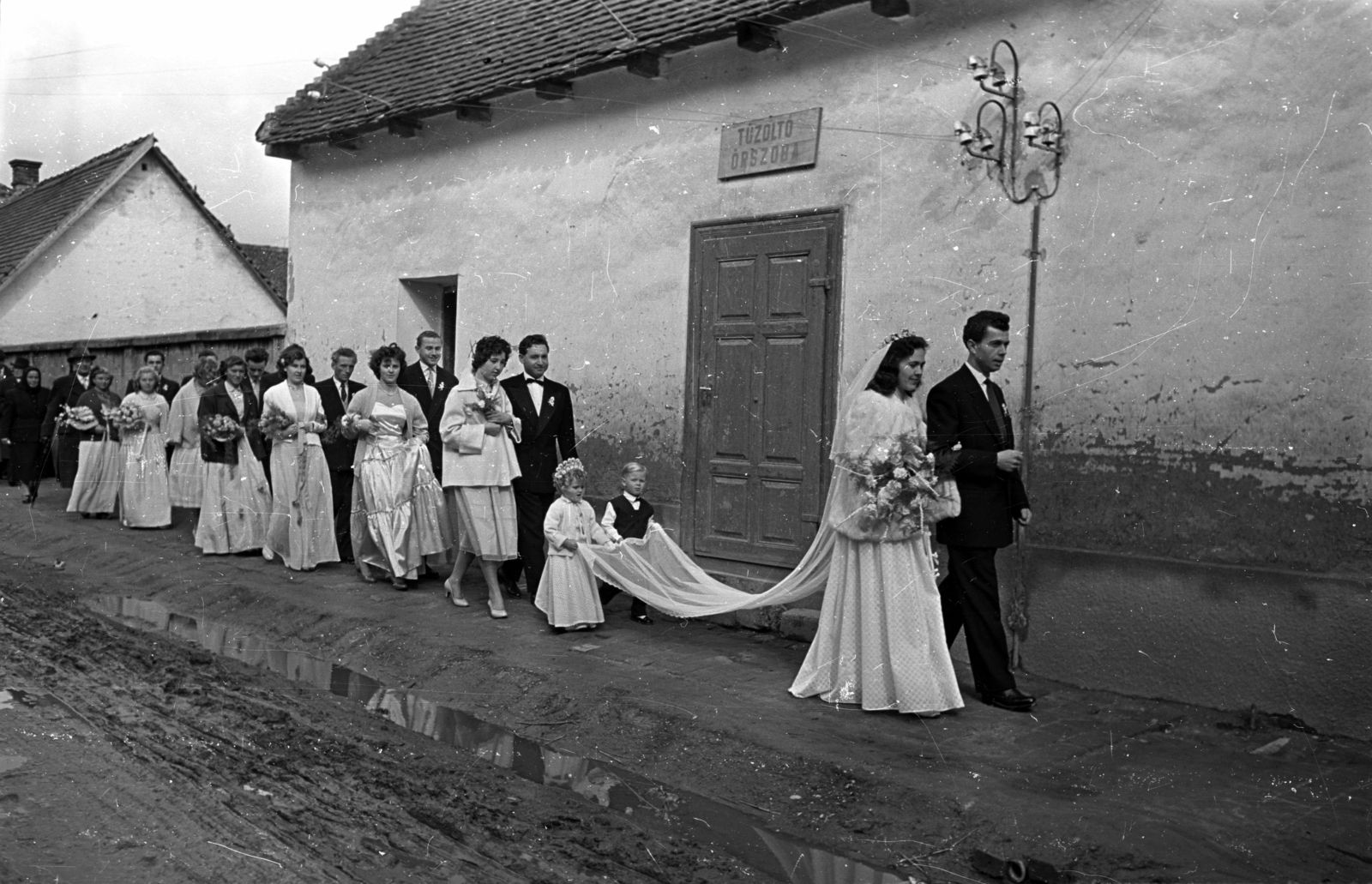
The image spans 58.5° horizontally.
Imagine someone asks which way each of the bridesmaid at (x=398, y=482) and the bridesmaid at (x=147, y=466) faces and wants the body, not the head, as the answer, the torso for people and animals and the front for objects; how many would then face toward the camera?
2

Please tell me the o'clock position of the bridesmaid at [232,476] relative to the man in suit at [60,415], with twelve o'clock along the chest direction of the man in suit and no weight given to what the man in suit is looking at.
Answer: The bridesmaid is roughly at 1 o'clock from the man in suit.

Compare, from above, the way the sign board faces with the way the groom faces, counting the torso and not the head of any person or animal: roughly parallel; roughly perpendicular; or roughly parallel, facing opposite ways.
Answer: roughly perpendicular

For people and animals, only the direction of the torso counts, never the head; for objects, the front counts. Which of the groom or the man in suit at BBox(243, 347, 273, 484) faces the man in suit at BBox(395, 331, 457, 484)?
the man in suit at BBox(243, 347, 273, 484)

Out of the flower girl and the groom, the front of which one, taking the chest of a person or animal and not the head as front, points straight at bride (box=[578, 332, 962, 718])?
the flower girl

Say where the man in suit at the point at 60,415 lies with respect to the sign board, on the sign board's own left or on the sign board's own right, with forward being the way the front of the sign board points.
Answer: on the sign board's own right

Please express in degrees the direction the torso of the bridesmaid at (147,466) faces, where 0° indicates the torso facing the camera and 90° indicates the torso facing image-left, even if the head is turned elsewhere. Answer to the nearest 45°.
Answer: approximately 0°

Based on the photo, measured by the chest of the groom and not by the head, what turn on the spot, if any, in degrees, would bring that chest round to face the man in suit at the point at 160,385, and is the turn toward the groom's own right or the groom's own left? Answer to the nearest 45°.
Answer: approximately 180°

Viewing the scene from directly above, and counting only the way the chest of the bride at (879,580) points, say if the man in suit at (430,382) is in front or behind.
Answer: behind

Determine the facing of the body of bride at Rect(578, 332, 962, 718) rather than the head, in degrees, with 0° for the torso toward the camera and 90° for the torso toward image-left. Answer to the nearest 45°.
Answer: approximately 315°

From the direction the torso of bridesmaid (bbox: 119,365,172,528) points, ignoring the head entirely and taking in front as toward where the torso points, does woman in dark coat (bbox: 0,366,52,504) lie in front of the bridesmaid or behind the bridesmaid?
behind

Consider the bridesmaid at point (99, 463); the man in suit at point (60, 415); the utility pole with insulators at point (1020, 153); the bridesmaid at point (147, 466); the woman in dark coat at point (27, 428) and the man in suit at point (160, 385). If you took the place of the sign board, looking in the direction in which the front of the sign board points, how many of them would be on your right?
5

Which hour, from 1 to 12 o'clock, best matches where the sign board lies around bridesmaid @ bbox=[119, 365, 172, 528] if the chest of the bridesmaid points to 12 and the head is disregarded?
The sign board is roughly at 11 o'clock from the bridesmaid.

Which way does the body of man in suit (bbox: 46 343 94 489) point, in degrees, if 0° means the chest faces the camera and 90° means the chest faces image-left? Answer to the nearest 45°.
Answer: approximately 315°

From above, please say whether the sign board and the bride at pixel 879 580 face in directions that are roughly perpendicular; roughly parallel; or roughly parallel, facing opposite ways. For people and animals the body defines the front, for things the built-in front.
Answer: roughly perpendicular

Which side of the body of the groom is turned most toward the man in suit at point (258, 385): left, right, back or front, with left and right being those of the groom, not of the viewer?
back
